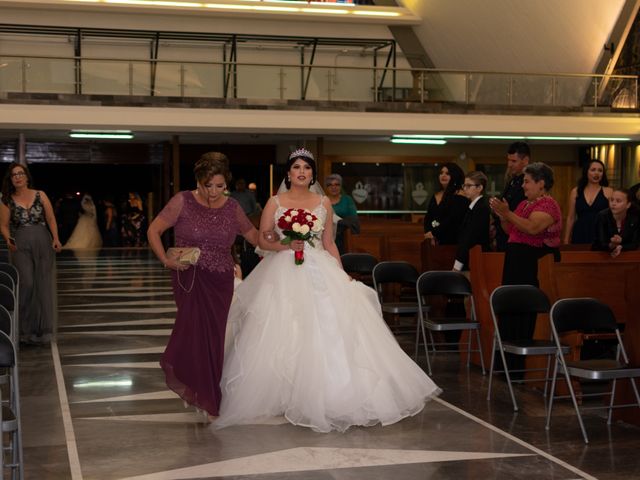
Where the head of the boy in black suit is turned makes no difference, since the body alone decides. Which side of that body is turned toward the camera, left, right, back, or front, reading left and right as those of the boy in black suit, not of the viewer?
left

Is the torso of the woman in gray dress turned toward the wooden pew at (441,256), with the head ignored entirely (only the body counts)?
no

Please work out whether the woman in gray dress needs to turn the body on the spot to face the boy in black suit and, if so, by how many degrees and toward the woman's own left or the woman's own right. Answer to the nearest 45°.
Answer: approximately 45° to the woman's own left

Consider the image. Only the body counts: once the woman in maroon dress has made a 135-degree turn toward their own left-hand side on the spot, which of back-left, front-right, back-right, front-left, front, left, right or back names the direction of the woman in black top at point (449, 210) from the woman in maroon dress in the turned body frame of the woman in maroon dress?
front

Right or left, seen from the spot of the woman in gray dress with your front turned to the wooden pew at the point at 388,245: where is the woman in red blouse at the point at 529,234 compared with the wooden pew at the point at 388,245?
right

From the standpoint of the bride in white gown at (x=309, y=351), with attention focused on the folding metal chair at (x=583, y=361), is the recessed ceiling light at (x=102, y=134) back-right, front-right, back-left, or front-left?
back-left

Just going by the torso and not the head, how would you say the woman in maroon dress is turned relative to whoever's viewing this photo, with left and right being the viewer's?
facing the viewer

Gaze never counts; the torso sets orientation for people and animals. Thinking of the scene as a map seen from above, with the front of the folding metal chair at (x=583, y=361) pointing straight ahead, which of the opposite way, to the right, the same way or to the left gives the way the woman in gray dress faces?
the same way

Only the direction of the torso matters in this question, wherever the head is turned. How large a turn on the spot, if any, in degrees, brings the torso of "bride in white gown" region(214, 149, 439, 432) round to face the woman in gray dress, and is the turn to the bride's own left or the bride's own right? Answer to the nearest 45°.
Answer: approximately 135° to the bride's own right

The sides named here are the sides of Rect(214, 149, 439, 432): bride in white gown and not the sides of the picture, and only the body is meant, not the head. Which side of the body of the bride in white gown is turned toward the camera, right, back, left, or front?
front

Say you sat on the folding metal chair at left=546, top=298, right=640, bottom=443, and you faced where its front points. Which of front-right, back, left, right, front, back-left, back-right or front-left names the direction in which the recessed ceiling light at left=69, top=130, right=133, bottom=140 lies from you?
back

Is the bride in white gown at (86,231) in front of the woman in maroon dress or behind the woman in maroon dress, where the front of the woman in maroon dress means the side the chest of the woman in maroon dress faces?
behind

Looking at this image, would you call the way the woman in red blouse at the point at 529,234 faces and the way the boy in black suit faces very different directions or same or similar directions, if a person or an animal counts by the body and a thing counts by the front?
same or similar directions

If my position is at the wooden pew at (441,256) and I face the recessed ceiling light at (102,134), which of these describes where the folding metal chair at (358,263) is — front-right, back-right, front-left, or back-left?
front-left

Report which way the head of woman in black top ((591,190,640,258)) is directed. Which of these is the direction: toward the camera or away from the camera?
toward the camera

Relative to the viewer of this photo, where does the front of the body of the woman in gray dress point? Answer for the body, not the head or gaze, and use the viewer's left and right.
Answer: facing the viewer

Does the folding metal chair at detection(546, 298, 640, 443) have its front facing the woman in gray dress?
no

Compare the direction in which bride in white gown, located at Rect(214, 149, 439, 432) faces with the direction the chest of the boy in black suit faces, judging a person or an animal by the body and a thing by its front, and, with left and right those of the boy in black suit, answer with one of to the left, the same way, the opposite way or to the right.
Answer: to the left

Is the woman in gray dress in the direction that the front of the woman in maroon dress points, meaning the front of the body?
no

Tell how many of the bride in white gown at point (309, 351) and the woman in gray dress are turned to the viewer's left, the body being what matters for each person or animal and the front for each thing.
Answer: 0

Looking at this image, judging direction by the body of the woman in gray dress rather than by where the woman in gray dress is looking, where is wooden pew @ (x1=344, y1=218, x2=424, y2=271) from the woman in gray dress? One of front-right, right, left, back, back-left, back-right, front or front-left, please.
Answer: left

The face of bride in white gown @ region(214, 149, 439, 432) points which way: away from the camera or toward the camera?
toward the camera
